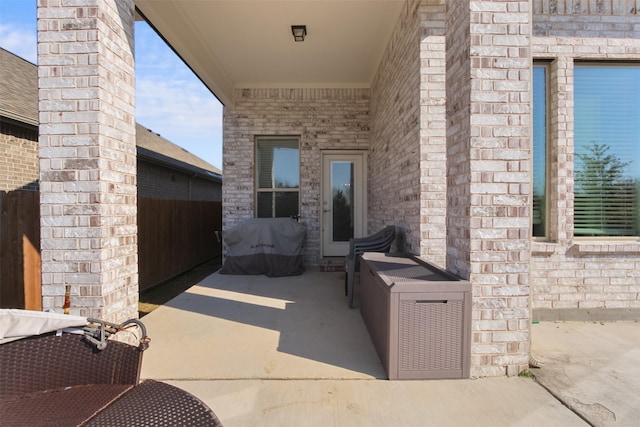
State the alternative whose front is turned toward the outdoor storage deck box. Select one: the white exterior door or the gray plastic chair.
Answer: the white exterior door

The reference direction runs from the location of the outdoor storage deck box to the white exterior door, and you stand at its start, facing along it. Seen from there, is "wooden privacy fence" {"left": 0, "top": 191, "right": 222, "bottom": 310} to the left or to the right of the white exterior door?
left

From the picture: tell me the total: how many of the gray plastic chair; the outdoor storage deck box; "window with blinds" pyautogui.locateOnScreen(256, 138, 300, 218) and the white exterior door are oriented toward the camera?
2

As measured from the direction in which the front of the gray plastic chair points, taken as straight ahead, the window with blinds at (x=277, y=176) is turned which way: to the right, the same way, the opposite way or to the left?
to the left

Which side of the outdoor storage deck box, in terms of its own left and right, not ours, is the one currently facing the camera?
left

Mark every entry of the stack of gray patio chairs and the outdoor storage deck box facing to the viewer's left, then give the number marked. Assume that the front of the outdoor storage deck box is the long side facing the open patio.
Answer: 2

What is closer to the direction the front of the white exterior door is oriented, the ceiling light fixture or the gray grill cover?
the ceiling light fixture

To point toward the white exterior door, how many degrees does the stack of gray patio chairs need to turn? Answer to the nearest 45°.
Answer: approximately 90° to its right
